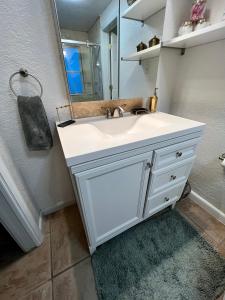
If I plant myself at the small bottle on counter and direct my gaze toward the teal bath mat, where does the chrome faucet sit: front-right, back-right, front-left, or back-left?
front-right

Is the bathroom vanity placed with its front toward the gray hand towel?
no

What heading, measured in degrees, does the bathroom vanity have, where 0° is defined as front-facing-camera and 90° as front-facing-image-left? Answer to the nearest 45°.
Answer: approximately 315°
